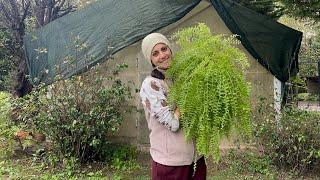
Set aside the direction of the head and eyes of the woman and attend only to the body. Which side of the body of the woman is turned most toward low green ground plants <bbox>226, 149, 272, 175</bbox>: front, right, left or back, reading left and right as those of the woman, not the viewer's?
left

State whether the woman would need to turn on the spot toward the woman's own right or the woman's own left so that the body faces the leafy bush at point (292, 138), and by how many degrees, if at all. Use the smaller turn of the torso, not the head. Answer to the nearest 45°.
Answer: approximately 45° to the woman's own left
